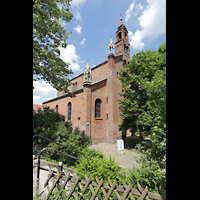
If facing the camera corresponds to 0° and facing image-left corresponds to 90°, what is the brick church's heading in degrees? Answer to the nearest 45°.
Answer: approximately 315°

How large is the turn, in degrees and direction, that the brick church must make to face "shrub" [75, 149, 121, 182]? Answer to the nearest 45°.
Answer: approximately 45° to its right

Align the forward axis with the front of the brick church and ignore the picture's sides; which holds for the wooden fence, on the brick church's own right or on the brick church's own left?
on the brick church's own right

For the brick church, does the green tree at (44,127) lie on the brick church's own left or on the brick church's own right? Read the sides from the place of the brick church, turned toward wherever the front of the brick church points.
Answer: on the brick church's own right
